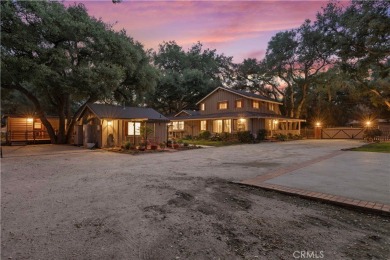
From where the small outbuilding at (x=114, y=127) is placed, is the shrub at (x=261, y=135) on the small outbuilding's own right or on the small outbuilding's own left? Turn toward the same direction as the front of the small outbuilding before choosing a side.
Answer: on the small outbuilding's own left

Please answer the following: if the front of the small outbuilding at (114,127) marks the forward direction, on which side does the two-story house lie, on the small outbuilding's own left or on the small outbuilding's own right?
on the small outbuilding's own left

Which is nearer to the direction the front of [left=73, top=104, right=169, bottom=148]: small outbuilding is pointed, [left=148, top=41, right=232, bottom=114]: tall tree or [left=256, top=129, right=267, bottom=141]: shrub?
the shrub

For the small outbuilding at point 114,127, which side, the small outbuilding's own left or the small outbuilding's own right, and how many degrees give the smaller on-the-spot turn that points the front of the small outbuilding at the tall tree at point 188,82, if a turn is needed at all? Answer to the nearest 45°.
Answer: approximately 90° to the small outbuilding's own left

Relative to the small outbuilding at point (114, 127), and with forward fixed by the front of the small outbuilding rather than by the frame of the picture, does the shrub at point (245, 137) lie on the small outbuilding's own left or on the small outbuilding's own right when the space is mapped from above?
on the small outbuilding's own left

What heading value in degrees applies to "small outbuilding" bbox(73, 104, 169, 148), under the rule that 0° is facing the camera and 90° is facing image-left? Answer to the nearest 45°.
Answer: approximately 315°

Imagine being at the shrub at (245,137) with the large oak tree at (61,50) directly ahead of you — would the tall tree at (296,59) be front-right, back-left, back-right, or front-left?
back-right
